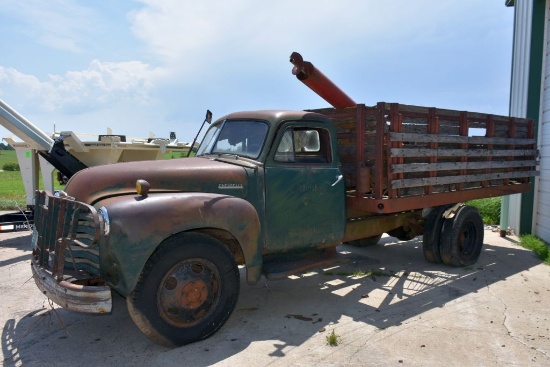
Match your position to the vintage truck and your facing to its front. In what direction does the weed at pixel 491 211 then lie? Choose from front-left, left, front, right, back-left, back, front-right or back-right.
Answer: back

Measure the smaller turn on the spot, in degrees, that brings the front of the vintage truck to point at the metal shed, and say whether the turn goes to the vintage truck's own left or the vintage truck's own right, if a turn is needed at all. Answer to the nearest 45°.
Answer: approximately 180°

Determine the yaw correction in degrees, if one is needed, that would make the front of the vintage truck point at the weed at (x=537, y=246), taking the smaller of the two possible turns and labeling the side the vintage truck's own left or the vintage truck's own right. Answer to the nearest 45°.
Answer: approximately 180°

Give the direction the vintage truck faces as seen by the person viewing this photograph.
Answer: facing the viewer and to the left of the viewer
